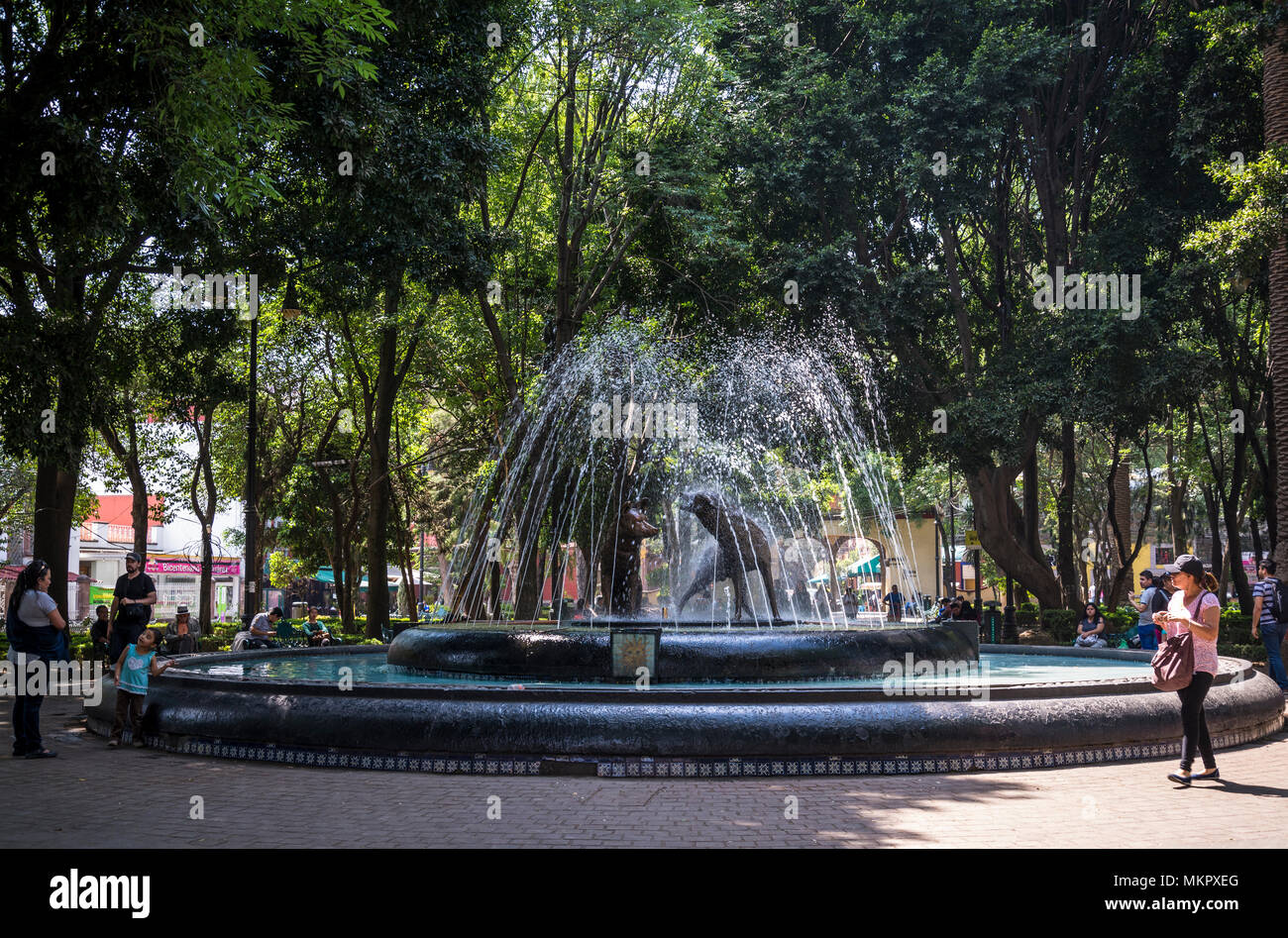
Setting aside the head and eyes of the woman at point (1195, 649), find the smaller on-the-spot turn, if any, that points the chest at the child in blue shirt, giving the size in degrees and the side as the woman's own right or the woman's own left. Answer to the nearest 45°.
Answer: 0° — they already face them

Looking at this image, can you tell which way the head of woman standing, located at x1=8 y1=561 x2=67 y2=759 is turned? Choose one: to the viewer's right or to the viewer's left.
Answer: to the viewer's right

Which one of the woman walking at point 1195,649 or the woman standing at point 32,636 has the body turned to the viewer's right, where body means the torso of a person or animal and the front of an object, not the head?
the woman standing at point 32,636

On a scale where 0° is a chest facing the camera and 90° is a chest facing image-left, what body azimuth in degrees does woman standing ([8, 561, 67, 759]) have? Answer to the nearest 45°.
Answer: approximately 270°
